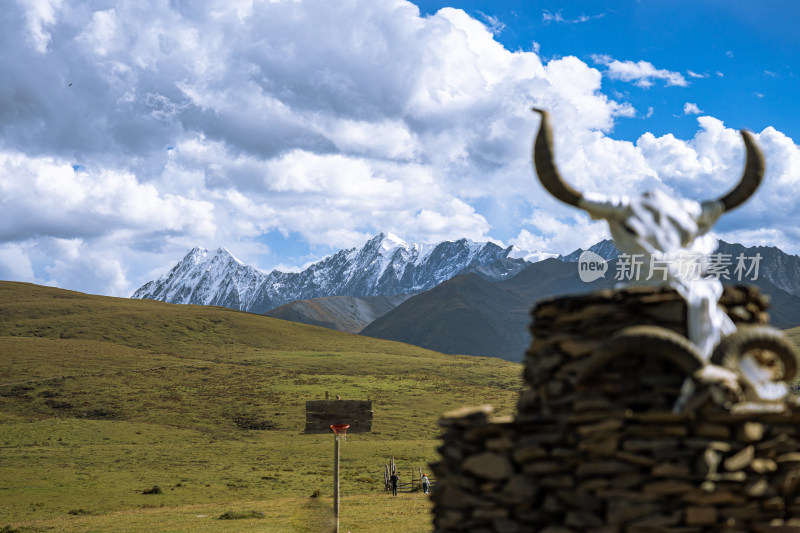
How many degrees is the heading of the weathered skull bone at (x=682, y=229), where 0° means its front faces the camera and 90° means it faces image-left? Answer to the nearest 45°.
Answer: approximately 0°

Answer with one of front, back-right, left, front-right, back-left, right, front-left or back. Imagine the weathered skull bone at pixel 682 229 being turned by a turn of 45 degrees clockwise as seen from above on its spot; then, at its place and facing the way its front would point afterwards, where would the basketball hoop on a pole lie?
right
